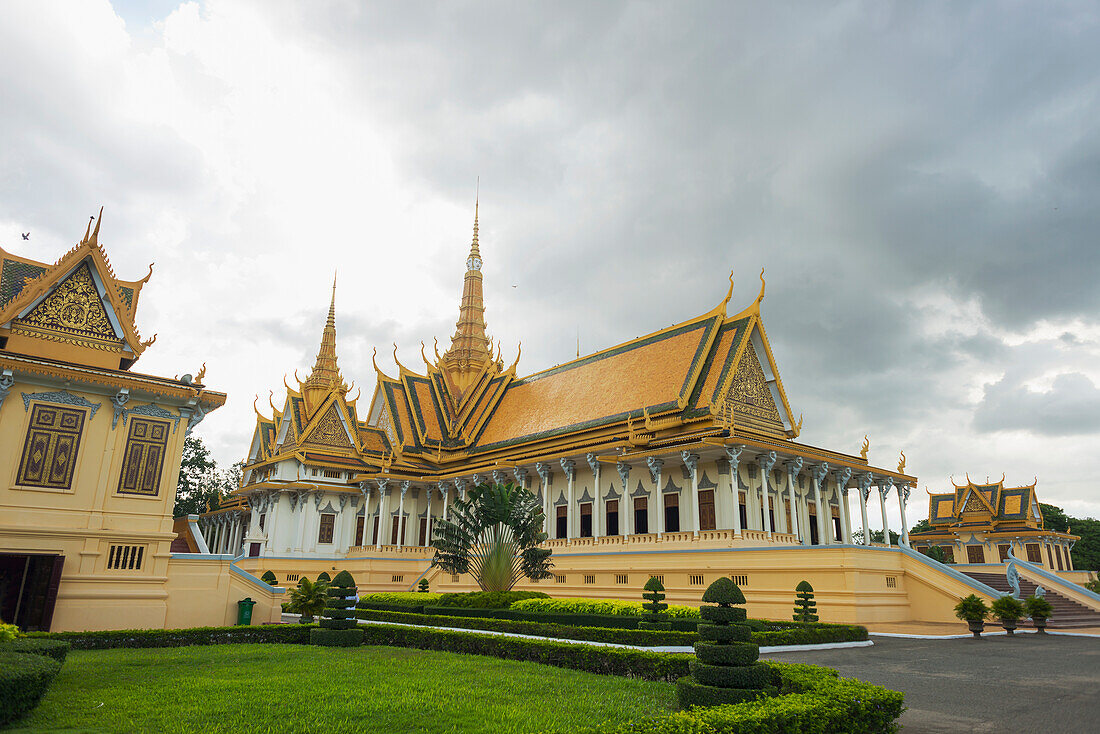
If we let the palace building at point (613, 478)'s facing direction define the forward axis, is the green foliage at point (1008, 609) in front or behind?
in front

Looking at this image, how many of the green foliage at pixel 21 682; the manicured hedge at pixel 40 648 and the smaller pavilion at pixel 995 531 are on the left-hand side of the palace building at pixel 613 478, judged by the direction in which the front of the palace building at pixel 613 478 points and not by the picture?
1

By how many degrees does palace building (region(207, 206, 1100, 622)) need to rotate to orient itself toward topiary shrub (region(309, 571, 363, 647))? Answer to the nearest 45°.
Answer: approximately 45° to its right

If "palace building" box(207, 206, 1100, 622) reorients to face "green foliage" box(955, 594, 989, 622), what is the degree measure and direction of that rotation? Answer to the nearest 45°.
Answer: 0° — it already faces it

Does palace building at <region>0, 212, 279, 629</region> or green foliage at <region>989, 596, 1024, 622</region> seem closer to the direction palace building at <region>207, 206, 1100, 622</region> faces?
the green foliage

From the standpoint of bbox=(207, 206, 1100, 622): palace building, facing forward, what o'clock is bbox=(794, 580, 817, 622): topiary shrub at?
The topiary shrub is roughly at 1 o'clock from the palace building.

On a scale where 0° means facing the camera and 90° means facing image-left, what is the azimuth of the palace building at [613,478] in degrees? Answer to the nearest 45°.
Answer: approximately 315°

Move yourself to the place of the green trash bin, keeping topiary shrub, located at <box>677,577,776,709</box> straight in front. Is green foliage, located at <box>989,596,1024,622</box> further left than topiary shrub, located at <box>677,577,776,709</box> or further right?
left

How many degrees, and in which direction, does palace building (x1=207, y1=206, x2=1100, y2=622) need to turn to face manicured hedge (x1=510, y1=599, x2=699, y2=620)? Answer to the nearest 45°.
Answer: approximately 45° to its right
